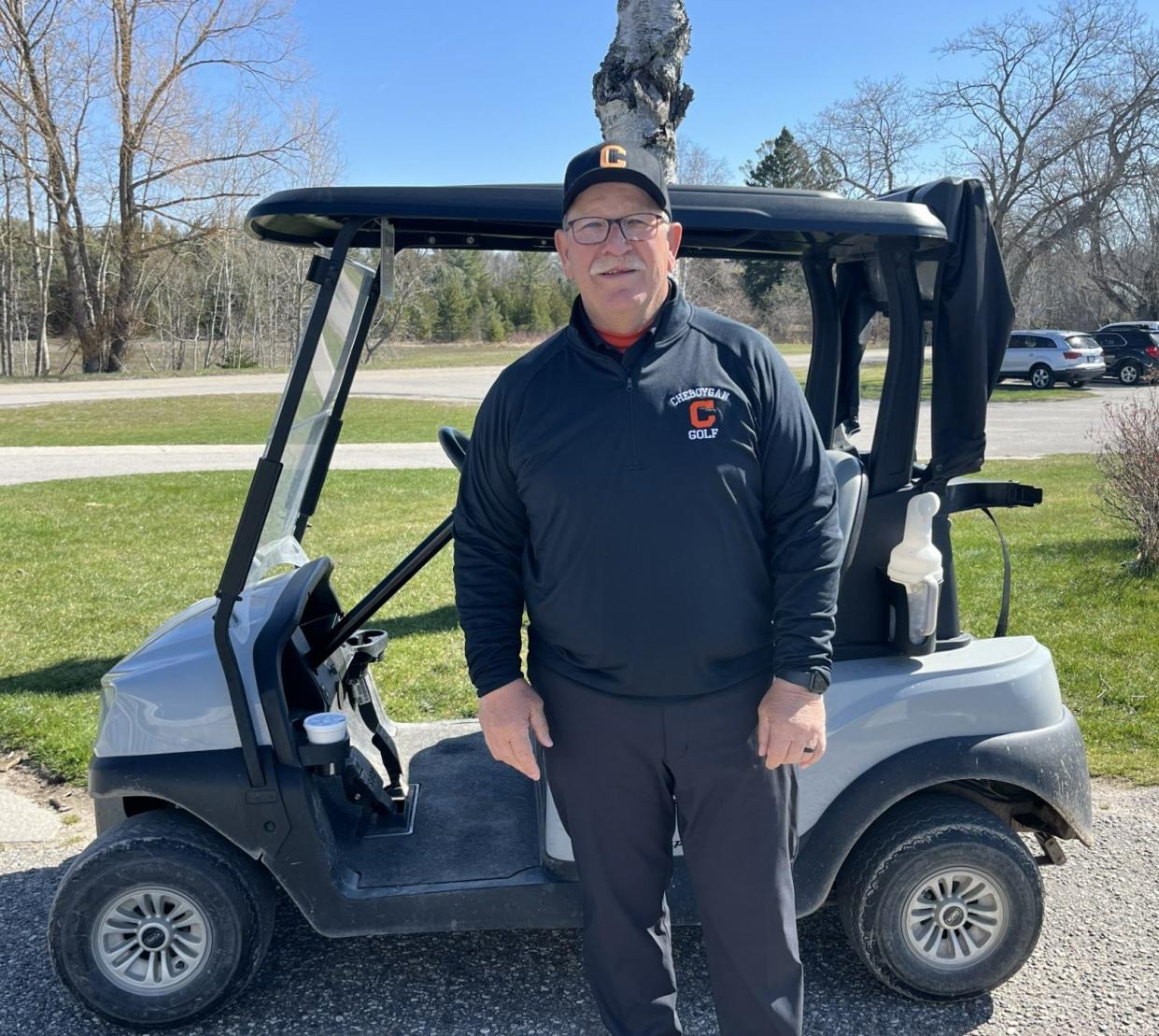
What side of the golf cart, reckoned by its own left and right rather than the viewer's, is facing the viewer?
left

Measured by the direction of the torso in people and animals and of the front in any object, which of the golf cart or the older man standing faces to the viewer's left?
the golf cart

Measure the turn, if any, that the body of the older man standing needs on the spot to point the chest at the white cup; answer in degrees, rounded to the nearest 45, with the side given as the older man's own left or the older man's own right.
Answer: approximately 135° to the older man's own right

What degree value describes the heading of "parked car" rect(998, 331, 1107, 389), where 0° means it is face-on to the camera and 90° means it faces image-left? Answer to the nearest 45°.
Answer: approximately 135°

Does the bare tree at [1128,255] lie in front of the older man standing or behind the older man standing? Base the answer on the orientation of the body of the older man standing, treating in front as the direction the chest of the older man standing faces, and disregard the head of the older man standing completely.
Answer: behind

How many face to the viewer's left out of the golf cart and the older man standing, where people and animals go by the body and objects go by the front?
1

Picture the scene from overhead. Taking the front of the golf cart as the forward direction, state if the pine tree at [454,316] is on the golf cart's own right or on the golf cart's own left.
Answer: on the golf cart's own right
